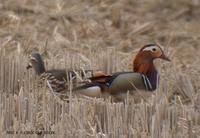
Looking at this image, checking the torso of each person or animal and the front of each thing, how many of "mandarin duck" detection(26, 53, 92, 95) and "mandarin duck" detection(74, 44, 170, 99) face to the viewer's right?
1

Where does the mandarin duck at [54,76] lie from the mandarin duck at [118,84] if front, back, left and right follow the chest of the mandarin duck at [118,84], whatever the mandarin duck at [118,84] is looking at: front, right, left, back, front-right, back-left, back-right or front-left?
back

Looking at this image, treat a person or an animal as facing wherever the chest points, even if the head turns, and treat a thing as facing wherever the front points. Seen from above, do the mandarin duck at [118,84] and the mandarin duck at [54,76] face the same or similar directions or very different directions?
very different directions

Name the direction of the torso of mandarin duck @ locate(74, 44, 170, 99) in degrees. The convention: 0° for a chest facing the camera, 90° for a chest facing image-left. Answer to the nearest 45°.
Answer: approximately 270°

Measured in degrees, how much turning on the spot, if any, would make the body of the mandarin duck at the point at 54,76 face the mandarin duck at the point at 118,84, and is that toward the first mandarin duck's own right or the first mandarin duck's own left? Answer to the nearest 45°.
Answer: approximately 180°

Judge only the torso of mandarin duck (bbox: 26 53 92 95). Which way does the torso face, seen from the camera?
to the viewer's left

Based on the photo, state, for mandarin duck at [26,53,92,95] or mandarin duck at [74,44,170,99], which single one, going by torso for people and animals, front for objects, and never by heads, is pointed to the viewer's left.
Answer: mandarin duck at [26,53,92,95]
